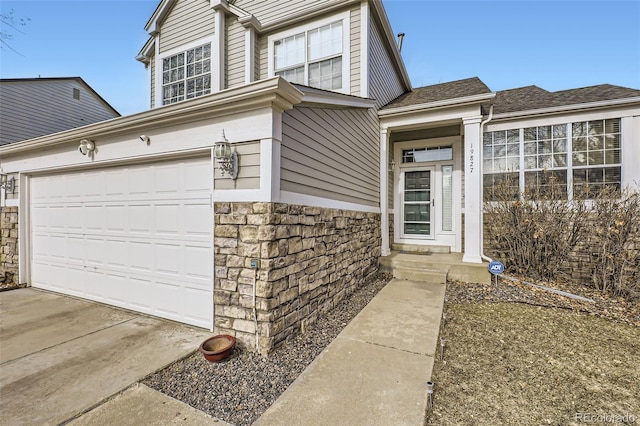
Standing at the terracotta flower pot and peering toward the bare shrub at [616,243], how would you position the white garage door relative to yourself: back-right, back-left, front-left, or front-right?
back-left

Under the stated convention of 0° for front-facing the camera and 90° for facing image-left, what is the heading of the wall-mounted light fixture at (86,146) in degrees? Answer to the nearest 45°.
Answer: approximately 45°

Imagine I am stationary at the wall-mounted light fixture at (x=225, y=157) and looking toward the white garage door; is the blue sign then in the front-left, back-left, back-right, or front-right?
back-right

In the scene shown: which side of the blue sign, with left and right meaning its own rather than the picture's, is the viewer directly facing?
front

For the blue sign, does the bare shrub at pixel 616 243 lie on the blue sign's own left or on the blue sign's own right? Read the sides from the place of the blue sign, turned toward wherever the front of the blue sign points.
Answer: on the blue sign's own left

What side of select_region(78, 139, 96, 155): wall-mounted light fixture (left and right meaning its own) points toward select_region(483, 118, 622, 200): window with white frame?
left

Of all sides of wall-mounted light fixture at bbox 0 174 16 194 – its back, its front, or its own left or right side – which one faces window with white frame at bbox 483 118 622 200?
left
